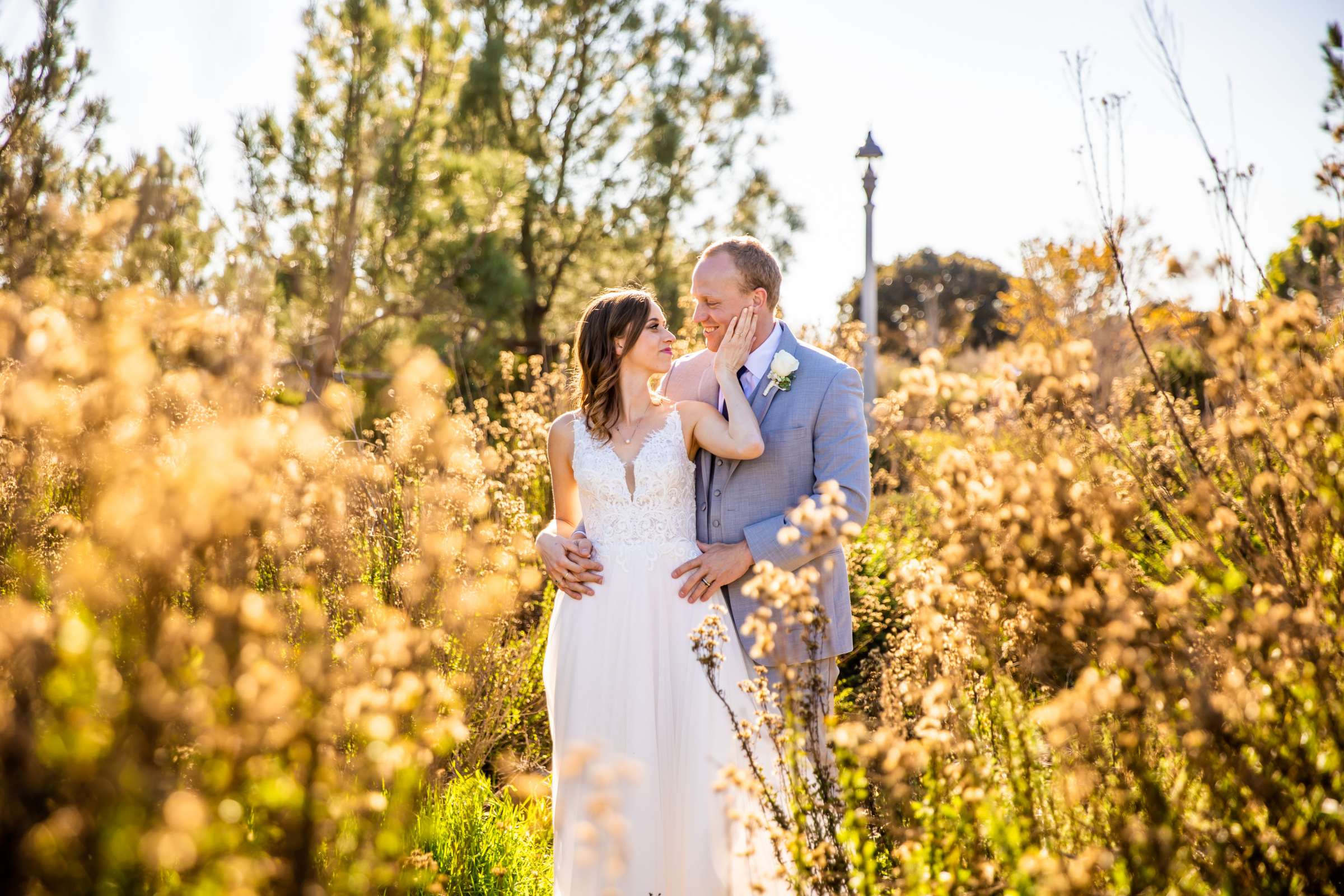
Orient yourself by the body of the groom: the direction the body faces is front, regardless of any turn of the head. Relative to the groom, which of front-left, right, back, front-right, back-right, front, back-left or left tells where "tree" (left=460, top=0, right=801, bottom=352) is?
back-right

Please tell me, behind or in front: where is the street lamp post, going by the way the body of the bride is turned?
behind

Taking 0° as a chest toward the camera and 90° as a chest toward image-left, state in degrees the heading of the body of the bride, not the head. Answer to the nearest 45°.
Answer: approximately 0°

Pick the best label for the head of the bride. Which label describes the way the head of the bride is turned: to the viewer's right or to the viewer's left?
to the viewer's right

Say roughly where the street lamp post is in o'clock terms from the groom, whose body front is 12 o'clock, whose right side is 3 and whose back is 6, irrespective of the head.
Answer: The street lamp post is roughly at 5 o'clock from the groom.

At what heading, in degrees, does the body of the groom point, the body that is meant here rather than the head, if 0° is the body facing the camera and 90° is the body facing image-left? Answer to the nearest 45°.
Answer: approximately 45°
